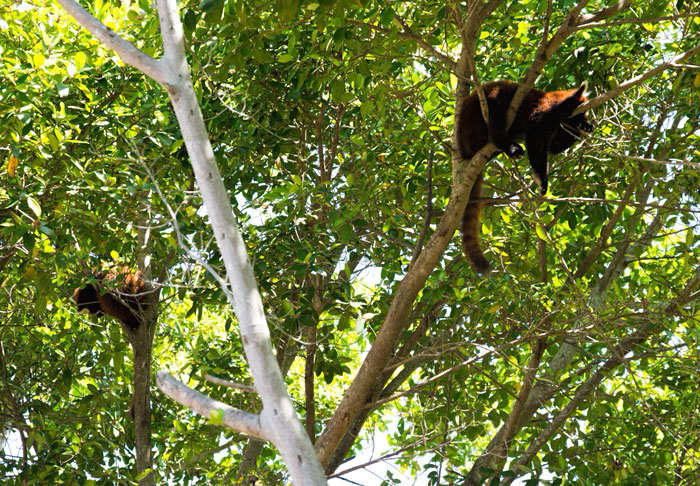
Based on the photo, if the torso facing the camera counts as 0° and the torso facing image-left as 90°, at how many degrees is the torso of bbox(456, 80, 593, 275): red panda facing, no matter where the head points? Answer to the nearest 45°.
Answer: approximately 270°

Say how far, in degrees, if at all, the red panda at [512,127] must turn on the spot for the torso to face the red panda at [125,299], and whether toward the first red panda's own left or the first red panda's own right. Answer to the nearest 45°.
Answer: approximately 180°
